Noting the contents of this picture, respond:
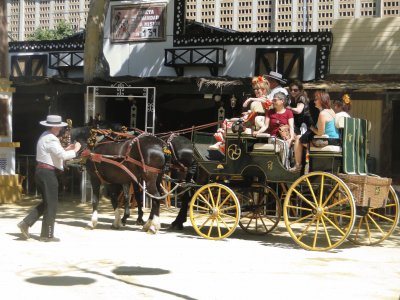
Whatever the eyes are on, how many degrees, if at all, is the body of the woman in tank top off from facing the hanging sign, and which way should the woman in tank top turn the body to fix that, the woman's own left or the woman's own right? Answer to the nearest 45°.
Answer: approximately 45° to the woman's own right

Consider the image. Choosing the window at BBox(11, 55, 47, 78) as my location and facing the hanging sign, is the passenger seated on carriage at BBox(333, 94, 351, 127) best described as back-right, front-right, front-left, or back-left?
front-right

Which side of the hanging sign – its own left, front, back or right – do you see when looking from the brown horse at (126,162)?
front

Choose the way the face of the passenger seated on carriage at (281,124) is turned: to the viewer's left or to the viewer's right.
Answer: to the viewer's left

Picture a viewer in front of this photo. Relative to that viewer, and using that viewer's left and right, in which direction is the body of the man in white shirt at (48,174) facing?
facing to the right of the viewer

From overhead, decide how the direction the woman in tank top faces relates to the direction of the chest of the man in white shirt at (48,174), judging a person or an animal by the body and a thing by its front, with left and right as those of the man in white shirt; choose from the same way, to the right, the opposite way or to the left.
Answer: the opposite way

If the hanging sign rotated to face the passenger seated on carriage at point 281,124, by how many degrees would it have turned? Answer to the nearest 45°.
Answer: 0° — it already faces them

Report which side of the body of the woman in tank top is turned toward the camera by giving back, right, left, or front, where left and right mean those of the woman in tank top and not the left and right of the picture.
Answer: left

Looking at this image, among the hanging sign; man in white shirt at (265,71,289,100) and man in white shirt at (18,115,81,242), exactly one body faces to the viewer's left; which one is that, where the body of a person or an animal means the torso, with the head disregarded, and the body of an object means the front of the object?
man in white shirt at (265,71,289,100)

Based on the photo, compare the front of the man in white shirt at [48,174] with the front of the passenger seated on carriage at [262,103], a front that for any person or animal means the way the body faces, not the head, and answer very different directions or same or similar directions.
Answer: very different directions

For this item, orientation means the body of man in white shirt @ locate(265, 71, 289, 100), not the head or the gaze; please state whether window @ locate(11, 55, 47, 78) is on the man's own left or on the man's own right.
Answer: on the man's own right

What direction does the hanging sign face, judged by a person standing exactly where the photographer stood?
facing the viewer
